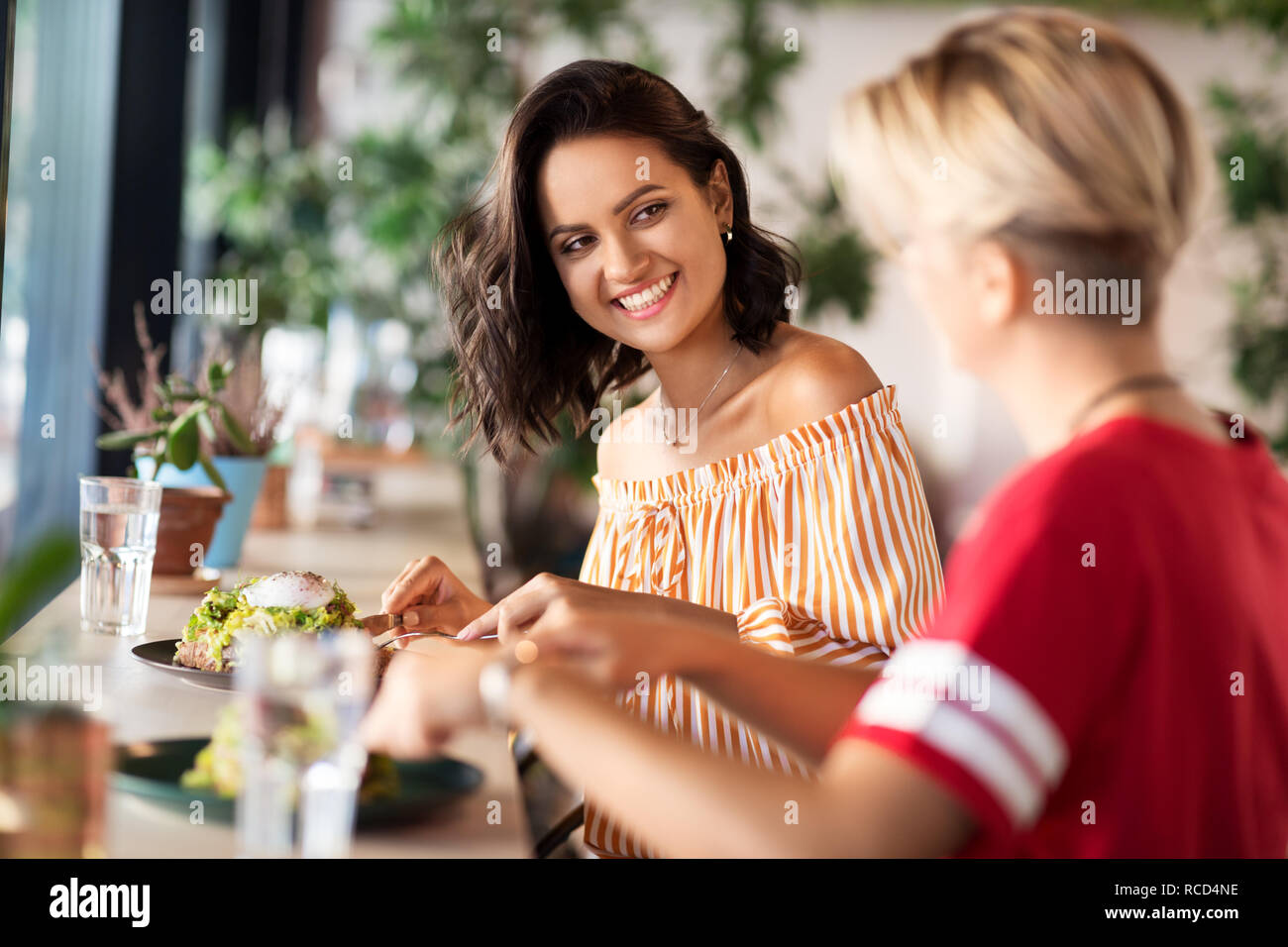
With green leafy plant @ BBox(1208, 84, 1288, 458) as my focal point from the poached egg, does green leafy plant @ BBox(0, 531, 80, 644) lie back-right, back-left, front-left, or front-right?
back-right

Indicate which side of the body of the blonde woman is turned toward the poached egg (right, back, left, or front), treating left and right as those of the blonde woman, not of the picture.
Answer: front

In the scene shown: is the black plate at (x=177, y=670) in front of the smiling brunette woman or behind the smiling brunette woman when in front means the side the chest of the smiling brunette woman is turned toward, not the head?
in front

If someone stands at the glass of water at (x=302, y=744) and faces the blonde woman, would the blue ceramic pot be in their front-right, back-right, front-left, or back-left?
back-left

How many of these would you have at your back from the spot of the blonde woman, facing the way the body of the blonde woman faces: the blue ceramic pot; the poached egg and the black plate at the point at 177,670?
0

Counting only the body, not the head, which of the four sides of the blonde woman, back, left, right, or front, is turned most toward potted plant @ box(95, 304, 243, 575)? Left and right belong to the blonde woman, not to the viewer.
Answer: front

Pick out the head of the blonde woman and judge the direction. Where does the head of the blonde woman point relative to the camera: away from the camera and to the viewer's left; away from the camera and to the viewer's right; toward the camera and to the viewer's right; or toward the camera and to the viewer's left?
away from the camera and to the viewer's left

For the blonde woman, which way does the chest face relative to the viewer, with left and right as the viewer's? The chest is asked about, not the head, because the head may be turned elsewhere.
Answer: facing away from the viewer and to the left of the viewer

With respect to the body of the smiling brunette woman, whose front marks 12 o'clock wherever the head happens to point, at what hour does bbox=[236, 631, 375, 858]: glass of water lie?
The glass of water is roughly at 11 o'clock from the smiling brunette woman.

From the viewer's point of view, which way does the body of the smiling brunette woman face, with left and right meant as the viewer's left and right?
facing the viewer and to the left of the viewer

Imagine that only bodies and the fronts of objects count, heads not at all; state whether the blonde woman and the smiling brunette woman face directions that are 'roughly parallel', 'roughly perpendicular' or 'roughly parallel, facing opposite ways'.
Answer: roughly perpendicular

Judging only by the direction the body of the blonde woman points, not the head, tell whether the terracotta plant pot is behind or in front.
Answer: in front

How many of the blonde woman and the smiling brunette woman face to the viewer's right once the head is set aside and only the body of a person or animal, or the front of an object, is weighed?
0
